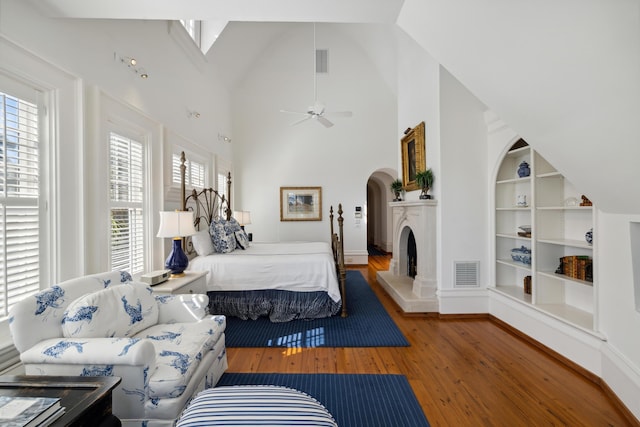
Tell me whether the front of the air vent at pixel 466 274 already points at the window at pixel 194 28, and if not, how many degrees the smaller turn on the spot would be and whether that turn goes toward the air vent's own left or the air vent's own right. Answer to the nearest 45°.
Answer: approximately 90° to the air vent's own right

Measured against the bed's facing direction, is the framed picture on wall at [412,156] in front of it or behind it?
in front

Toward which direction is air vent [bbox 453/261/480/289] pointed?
toward the camera

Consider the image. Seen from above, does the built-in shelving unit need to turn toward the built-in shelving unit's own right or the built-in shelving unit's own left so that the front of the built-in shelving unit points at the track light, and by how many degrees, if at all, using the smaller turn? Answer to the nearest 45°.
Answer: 0° — it already faces it

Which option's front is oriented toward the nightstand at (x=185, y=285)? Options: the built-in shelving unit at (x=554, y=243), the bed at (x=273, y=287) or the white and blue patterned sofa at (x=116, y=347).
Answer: the built-in shelving unit

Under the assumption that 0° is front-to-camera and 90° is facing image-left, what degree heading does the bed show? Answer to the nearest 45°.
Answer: approximately 270°

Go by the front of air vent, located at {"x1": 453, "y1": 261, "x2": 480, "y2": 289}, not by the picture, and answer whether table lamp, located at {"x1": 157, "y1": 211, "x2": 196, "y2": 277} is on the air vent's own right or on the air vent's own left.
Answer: on the air vent's own right

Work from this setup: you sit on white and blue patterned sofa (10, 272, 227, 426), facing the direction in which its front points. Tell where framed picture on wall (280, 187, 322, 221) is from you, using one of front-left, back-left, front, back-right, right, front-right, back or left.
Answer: left

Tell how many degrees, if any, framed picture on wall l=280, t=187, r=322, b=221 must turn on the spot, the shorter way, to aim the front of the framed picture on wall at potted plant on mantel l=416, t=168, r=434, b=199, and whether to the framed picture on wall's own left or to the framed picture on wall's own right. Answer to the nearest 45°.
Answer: approximately 45° to the framed picture on wall's own left

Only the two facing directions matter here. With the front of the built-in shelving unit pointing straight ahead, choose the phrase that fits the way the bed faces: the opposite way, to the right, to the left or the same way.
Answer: the opposite way

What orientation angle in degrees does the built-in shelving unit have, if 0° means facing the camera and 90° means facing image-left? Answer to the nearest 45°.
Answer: approximately 45°

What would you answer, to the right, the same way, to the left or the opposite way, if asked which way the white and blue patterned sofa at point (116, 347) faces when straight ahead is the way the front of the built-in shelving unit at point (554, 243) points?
the opposite way

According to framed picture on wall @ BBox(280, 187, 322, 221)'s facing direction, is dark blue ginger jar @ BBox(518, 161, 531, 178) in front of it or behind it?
in front

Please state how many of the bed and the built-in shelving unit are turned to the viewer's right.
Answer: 1

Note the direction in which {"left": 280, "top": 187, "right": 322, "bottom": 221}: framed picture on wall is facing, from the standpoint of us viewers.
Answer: facing the viewer

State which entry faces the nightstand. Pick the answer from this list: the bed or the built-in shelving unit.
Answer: the built-in shelving unit
